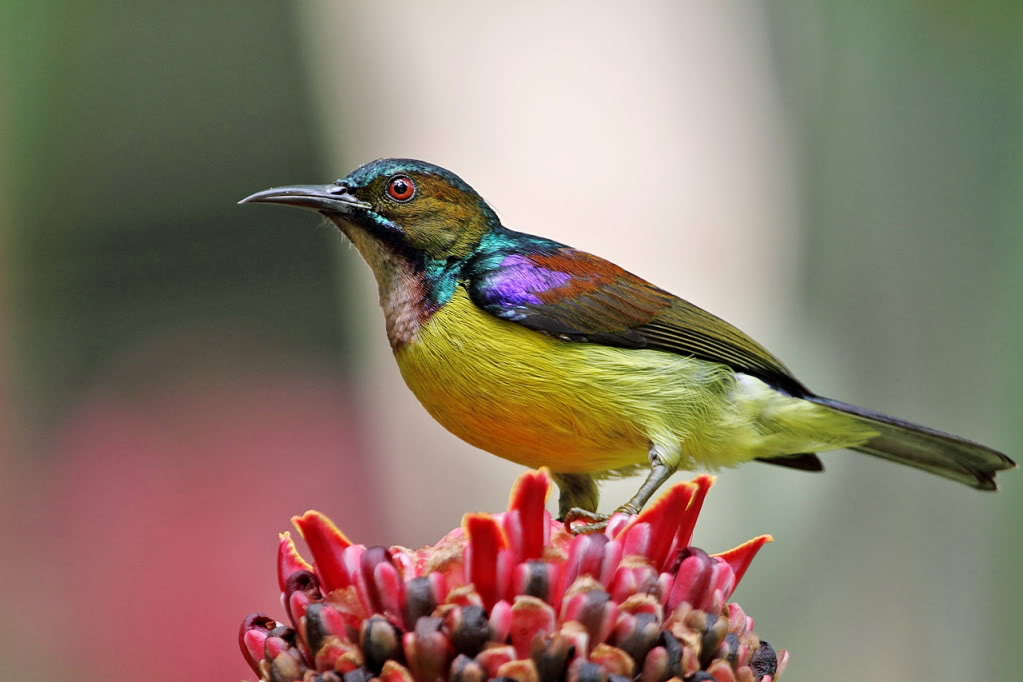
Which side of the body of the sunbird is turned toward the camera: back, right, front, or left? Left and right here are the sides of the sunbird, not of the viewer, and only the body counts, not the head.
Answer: left
